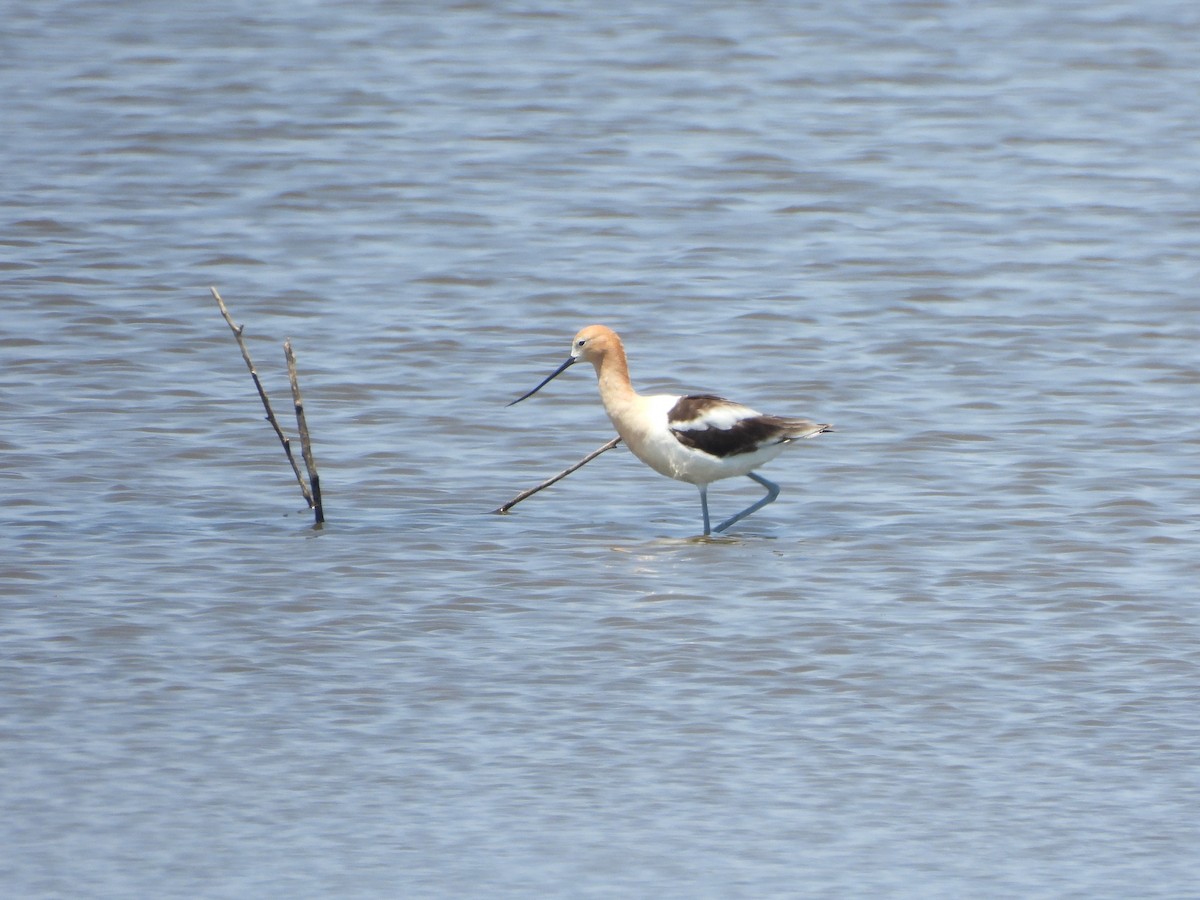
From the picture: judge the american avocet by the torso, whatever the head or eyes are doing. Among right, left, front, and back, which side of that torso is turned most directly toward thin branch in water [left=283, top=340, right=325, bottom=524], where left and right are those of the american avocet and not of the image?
front

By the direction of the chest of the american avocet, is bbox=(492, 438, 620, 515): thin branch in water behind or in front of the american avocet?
in front

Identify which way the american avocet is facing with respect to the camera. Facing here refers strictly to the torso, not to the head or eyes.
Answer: to the viewer's left
